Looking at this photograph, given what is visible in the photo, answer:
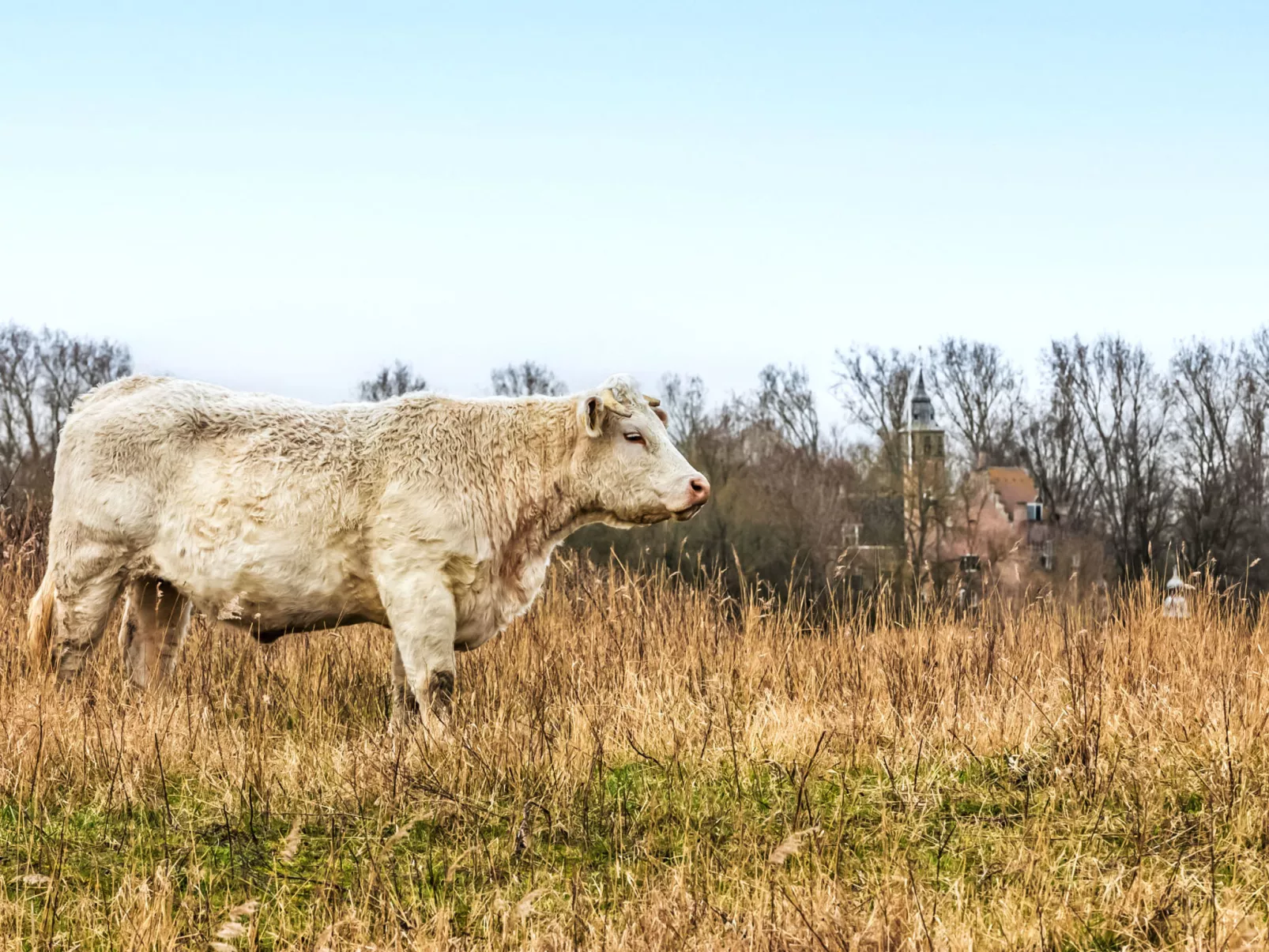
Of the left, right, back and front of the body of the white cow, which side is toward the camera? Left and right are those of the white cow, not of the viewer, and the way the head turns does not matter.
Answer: right
